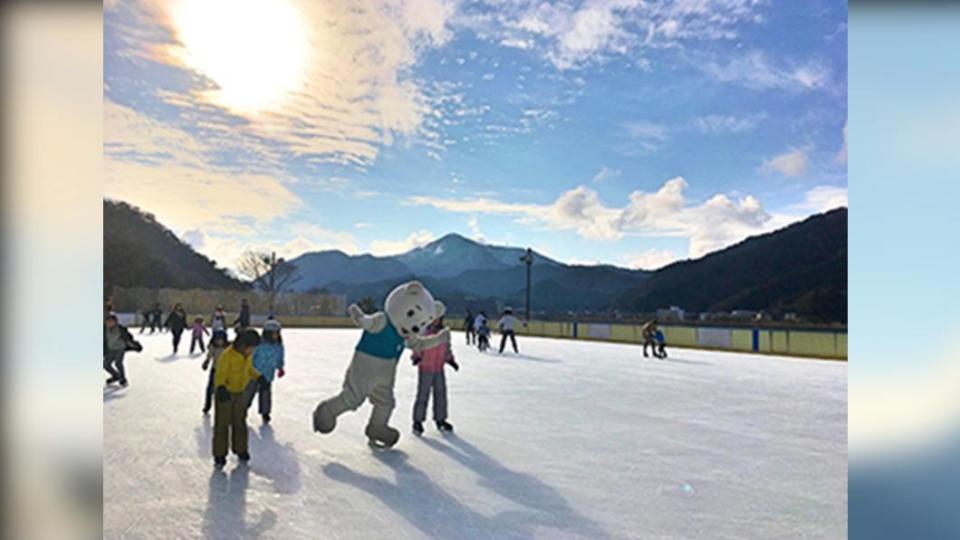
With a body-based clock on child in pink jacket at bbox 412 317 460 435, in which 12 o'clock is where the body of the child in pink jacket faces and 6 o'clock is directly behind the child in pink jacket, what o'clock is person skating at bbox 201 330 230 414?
The person skating is roughly at 3 o'clock from the child in pink jacket.

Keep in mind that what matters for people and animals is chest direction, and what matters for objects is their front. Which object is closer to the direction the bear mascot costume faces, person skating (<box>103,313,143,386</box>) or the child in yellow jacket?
the child in yellow jacket

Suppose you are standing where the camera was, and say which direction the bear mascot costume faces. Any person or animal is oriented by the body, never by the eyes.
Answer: facing the viewer and to the right of the viewer

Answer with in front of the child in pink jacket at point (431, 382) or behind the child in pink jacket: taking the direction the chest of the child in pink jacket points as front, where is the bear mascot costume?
in front

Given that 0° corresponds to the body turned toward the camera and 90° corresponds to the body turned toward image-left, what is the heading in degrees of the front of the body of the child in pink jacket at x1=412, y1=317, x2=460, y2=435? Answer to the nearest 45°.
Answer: approximately 0°

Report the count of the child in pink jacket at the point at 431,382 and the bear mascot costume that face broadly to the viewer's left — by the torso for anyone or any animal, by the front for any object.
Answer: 0
